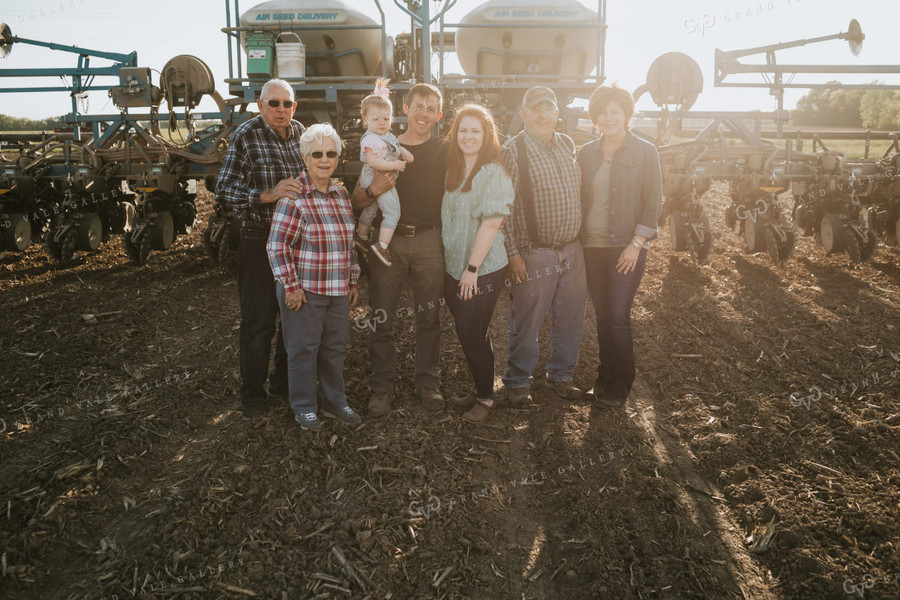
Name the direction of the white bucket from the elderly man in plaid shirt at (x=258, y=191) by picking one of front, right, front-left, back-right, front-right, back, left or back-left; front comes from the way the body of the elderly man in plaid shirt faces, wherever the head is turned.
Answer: back-left

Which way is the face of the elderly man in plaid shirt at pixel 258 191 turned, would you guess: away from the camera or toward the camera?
toward the camera

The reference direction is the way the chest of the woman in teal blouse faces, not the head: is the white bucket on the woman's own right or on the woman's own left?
on the woman's own right

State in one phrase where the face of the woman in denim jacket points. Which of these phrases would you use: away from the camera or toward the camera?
toward the camera

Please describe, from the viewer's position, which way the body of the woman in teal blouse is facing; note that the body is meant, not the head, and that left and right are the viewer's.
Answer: facing the viewer and to the left of the viewer

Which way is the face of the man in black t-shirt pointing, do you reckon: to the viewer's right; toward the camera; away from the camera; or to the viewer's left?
toward the camera

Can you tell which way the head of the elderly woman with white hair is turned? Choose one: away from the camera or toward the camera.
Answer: toward the camera

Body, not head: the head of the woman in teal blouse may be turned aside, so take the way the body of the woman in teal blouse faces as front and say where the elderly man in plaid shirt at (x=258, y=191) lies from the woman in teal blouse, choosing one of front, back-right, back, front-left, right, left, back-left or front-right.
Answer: front-right

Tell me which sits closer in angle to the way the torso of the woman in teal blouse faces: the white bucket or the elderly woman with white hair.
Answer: the elderly woman with white hair

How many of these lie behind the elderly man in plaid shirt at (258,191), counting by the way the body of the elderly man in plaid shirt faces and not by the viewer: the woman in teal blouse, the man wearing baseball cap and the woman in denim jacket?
0

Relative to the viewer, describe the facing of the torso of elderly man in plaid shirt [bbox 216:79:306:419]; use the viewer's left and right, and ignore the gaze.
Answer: facing the viewer and to the right of the viewer

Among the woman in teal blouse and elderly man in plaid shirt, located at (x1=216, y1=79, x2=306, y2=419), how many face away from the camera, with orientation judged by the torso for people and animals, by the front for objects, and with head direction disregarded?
0
